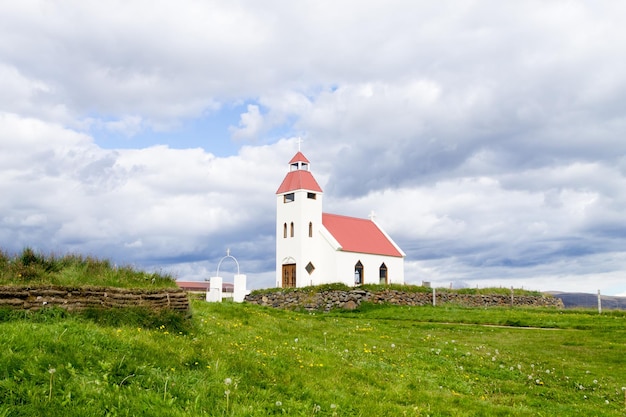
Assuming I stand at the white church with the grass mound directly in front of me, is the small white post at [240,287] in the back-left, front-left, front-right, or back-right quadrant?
front-right

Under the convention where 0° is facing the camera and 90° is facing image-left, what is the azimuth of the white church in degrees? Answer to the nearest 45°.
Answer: approximately 45°

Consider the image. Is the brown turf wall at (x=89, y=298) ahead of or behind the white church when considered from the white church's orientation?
ahead

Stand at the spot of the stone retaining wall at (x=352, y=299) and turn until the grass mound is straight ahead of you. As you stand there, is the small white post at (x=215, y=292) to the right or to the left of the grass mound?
right

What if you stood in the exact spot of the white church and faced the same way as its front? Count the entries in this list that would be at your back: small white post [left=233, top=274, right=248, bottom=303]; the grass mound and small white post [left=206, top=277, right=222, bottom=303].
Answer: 0

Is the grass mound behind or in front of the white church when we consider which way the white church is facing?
in front

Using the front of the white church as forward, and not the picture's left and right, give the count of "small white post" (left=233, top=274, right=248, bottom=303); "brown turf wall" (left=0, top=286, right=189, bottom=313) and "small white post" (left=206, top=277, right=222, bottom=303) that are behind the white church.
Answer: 0

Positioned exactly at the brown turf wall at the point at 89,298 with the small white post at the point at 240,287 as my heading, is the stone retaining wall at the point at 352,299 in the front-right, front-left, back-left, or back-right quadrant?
front-right

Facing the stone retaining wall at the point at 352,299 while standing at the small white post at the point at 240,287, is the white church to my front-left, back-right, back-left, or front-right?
front-left

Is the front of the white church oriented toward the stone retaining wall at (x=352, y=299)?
no
